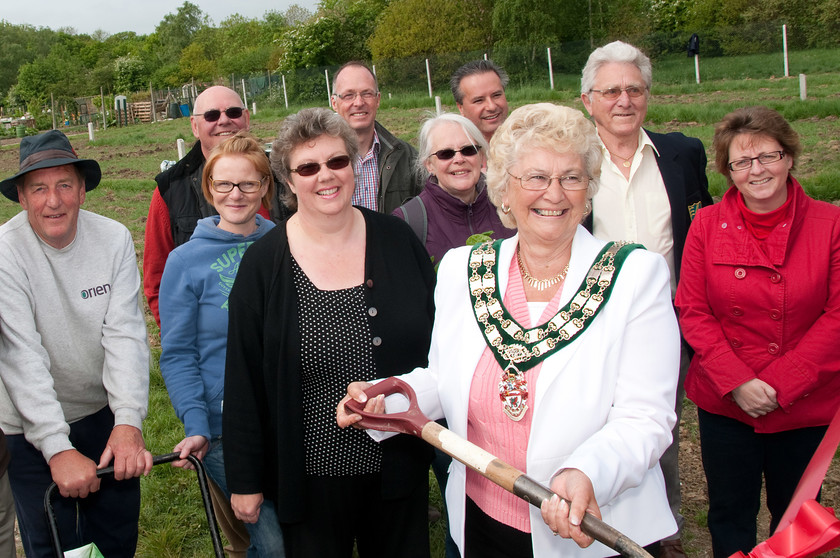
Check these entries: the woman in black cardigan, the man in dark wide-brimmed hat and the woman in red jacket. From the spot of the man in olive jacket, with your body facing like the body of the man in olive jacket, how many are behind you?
0

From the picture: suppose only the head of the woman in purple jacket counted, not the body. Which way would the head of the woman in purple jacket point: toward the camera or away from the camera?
toward the camera

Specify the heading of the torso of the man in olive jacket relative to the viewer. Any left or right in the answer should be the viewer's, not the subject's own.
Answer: facing the viewer

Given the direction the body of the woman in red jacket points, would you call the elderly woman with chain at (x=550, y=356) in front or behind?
in front

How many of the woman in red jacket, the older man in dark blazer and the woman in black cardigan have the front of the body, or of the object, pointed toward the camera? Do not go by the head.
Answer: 3

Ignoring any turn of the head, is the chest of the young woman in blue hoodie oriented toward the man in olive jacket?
no

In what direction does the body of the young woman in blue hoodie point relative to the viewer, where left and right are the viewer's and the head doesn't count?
facing the viewer and to the right of the viewer

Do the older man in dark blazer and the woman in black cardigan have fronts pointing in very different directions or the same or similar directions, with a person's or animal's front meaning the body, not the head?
same or similar directions

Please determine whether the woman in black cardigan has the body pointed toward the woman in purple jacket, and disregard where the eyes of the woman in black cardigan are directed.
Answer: no

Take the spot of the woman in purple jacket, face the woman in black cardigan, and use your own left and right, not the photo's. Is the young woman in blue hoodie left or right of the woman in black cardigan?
right

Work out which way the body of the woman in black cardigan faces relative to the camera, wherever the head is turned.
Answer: toward the camera

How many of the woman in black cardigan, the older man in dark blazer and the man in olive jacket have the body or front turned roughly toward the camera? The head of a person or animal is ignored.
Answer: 3
